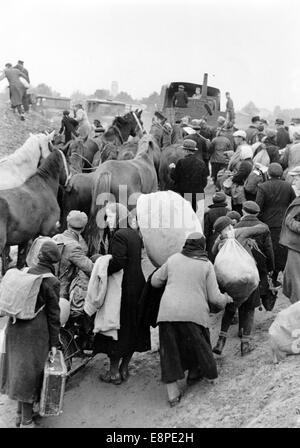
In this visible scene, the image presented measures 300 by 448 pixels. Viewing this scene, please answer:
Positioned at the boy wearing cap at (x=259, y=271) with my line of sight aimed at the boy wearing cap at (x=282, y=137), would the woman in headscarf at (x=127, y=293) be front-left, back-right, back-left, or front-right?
back-left

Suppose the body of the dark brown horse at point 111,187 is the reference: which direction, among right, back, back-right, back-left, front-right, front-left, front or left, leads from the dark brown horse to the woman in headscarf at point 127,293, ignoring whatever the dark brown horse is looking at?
back-right

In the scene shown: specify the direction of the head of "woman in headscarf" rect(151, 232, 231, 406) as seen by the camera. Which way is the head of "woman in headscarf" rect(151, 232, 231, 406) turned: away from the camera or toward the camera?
away from the camera

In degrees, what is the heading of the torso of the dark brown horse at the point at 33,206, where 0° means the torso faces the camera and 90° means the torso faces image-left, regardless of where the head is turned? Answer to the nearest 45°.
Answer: approximately 225°

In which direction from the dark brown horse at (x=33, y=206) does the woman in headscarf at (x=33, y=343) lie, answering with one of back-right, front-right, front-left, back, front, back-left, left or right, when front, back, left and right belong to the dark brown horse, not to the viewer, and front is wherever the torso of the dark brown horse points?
back-right

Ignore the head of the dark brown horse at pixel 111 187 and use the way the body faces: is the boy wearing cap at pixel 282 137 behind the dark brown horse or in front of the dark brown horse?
in front

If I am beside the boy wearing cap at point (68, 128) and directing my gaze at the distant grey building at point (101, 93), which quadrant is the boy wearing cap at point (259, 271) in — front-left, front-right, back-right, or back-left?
back-right

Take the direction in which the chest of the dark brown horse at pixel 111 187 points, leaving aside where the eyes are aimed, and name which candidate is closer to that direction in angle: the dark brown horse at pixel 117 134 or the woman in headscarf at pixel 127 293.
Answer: the dark brown horse

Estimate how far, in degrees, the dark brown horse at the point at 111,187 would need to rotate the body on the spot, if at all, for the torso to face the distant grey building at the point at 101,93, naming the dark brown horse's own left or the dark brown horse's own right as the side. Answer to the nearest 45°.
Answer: approximately 45° to the dark brown horse's own left

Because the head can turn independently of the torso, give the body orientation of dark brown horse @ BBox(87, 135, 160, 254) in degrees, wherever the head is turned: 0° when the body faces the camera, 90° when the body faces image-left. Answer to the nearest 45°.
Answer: approximately 225°
